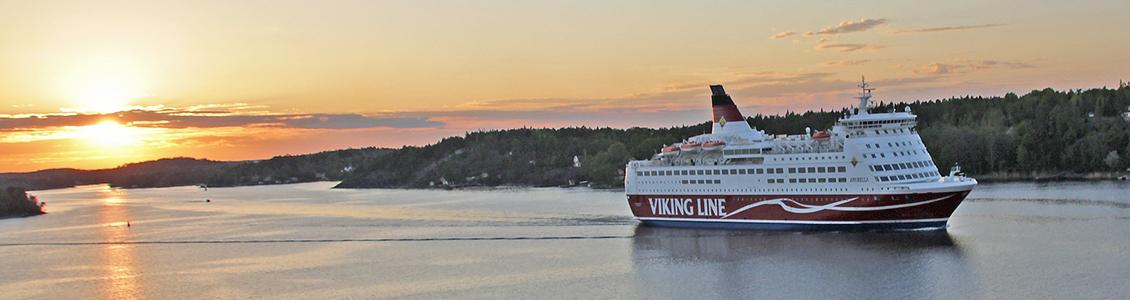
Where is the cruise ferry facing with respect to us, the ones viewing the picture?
facing the viewer and to the right of the viewer
